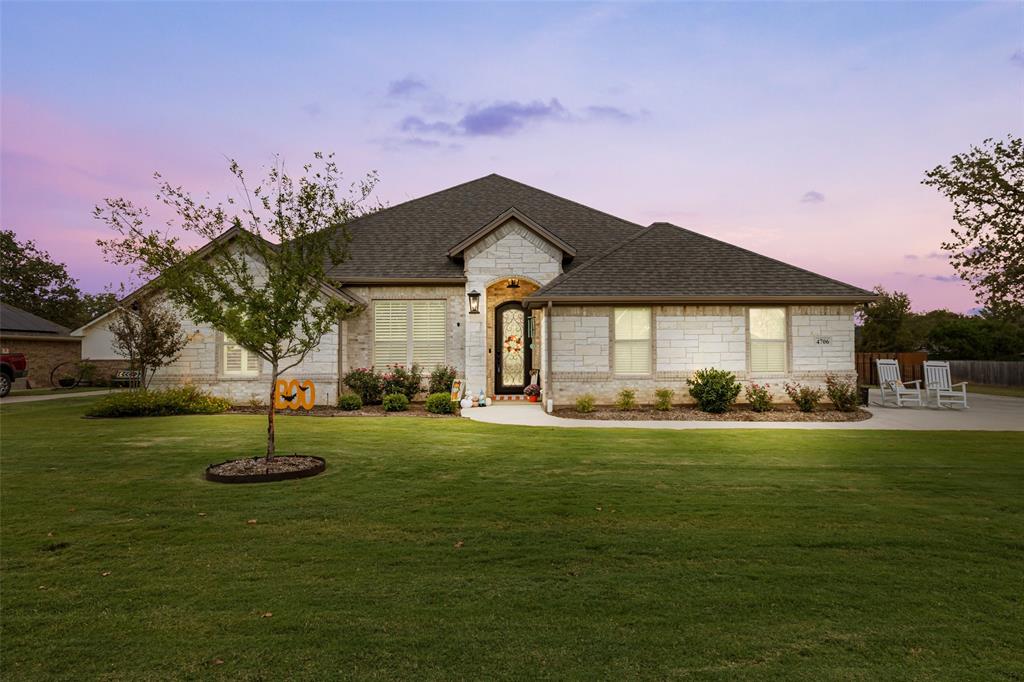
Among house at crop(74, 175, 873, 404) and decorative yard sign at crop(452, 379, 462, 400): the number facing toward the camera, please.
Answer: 2

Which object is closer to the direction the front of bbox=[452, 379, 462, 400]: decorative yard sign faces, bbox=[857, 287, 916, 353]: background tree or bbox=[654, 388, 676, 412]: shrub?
the shrub

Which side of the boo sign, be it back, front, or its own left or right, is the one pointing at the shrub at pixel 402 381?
left

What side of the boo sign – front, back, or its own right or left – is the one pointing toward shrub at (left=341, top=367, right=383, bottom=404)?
left

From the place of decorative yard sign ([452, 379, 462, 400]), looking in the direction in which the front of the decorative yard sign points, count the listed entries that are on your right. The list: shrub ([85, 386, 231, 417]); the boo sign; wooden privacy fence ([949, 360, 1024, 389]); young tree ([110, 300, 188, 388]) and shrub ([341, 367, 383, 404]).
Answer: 4

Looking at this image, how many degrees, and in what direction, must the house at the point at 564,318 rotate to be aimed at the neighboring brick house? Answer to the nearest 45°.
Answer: approximately 135° to its right

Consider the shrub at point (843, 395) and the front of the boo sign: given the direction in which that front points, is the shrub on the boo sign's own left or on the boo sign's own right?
on the boo sign's own left

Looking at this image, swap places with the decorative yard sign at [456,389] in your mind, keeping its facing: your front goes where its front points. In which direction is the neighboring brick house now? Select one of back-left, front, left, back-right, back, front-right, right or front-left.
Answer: back-right

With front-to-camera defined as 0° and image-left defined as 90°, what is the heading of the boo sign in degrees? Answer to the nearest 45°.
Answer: approximately 0°
